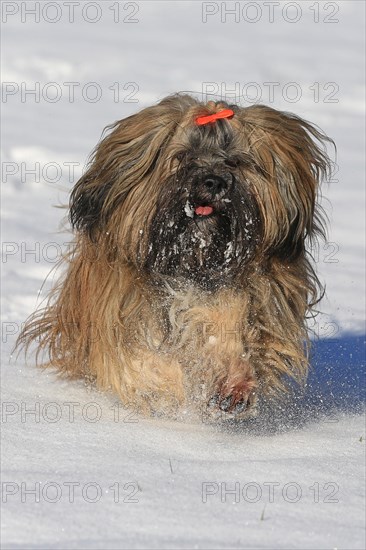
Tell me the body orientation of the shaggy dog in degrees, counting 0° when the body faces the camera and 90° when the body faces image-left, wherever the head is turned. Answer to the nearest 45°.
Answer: approximately 0°
